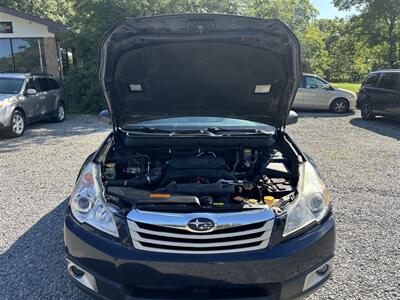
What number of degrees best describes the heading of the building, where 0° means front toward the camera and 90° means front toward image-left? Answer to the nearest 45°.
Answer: approximately 0°

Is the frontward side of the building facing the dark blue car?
yes

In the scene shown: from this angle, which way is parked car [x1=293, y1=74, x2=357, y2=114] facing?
to the viewer's right

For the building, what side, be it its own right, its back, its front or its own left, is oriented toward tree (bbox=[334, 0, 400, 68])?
left

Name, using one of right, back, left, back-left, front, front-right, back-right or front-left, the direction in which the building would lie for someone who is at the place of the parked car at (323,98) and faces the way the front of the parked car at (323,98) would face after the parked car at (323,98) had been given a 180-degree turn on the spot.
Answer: front

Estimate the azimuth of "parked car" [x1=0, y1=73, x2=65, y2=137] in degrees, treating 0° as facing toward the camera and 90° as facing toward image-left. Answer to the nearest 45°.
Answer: approximately 45°

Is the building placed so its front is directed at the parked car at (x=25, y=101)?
yes

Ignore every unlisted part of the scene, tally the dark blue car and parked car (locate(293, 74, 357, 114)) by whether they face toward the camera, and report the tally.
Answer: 1

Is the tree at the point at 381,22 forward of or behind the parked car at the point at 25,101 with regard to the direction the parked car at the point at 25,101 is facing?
behind

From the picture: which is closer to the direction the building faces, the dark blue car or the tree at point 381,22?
the dark blue car

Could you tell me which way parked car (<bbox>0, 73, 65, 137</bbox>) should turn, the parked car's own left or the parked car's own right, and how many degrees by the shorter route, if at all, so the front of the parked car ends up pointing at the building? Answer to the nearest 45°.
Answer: approximately 135° to the parked car's own right
